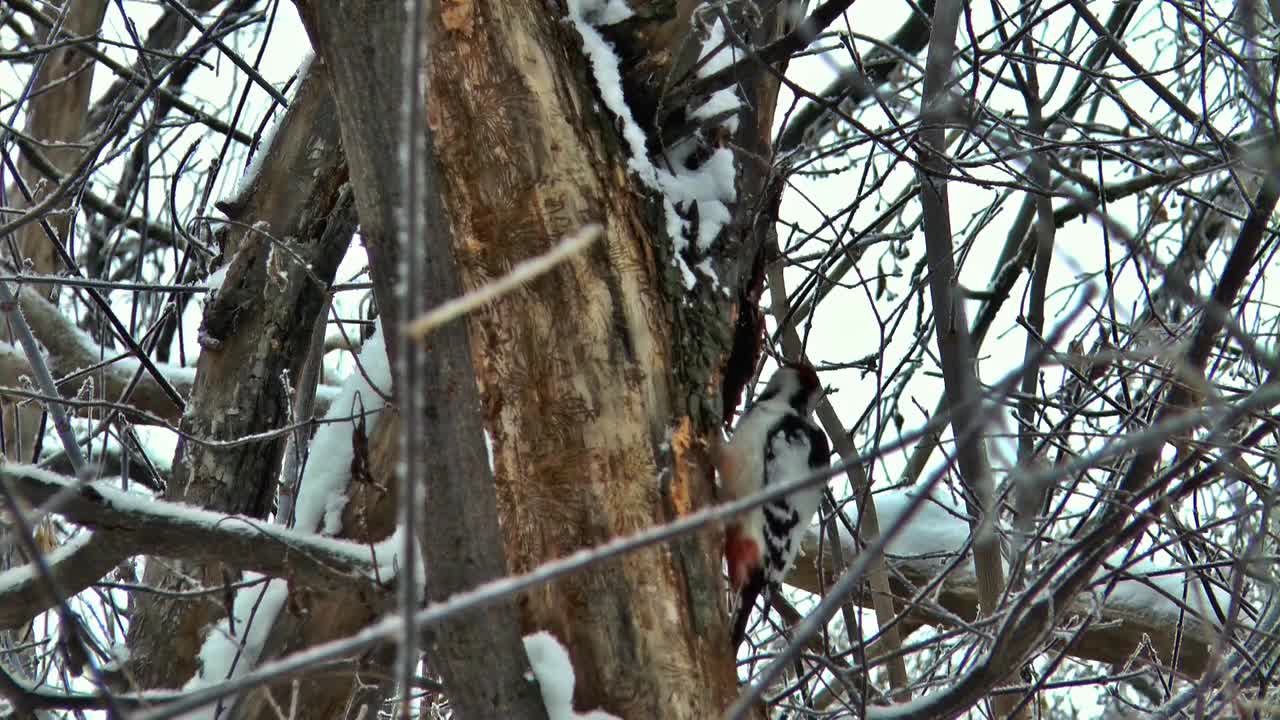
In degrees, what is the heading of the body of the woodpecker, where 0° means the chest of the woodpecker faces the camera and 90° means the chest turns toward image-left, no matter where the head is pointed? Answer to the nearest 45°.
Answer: approximately 90°
